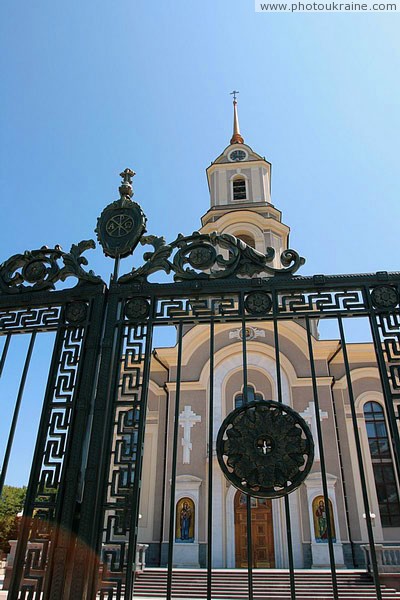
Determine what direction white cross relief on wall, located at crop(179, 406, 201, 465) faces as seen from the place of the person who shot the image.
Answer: facing the viewer

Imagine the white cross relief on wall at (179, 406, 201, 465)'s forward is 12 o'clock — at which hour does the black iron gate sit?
The black iron gate is roughly at 12 o'clock from the white cross relief on wall.

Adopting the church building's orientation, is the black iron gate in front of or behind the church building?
in front

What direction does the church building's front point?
toward the camera
